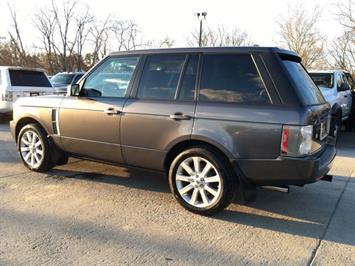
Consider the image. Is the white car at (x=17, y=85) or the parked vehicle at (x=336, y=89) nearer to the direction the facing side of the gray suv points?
the white car

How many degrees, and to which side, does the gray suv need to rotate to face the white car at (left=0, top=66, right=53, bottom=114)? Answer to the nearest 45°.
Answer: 0° — it already faces it

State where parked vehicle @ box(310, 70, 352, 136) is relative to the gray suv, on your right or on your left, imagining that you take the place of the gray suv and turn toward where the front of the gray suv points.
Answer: on your right

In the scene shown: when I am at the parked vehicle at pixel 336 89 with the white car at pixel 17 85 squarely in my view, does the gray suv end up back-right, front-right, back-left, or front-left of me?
front-left

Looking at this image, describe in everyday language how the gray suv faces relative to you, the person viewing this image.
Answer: facing away from the viewer and to the left of the viewer

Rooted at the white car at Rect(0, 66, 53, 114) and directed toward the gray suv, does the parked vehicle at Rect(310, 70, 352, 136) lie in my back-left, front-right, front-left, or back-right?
front-left
